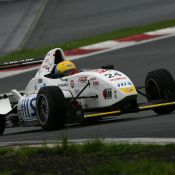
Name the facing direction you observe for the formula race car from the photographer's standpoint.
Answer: facing the viewer and to the right of the viewer
